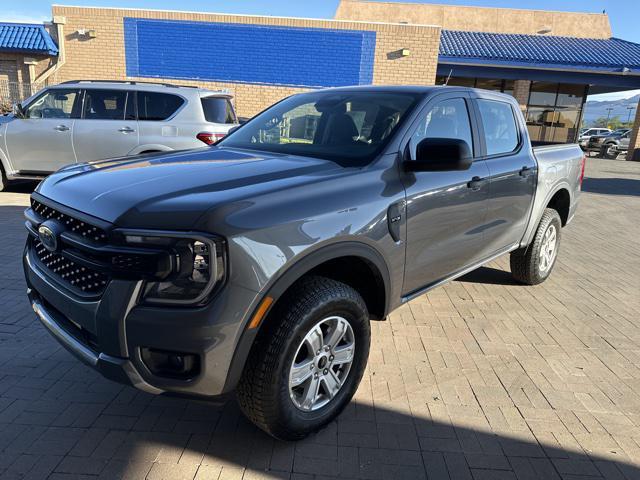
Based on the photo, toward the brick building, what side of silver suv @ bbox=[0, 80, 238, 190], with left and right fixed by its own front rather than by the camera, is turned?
right

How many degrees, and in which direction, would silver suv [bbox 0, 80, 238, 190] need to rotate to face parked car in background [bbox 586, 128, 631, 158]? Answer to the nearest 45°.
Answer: approximately 90° to its right

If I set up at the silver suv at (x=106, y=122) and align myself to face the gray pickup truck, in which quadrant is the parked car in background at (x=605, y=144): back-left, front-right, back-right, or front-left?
back-left

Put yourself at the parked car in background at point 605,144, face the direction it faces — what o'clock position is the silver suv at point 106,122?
The silver suv is roughly at 11 o'clock from the parked car in background.

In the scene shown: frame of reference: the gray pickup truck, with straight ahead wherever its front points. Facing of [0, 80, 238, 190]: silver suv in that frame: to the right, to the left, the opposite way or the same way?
to the right

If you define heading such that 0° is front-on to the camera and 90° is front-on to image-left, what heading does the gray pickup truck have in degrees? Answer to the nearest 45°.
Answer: approximately 45°

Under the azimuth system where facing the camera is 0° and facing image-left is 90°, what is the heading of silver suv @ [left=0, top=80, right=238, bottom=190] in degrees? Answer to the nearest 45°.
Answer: approximately 135°
